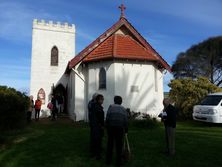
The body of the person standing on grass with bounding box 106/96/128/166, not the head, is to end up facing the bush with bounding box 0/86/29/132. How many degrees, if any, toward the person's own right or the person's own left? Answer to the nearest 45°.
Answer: approximately 45° to the person's own left

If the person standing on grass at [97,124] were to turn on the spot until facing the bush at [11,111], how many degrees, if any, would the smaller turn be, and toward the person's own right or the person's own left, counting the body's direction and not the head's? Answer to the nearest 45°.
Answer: approximately 135° to the person's own left

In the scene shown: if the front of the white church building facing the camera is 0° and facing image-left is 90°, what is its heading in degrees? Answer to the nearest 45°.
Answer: approximately 0°

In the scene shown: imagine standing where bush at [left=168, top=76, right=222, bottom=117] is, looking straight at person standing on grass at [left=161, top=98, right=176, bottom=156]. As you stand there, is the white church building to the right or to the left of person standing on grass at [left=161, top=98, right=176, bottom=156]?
right

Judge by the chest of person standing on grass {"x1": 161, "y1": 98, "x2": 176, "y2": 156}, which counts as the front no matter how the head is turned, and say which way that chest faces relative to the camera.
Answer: to the viewer's left

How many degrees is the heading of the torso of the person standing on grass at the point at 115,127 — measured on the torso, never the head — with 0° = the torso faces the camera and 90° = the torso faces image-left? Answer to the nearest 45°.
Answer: approximately 180°
